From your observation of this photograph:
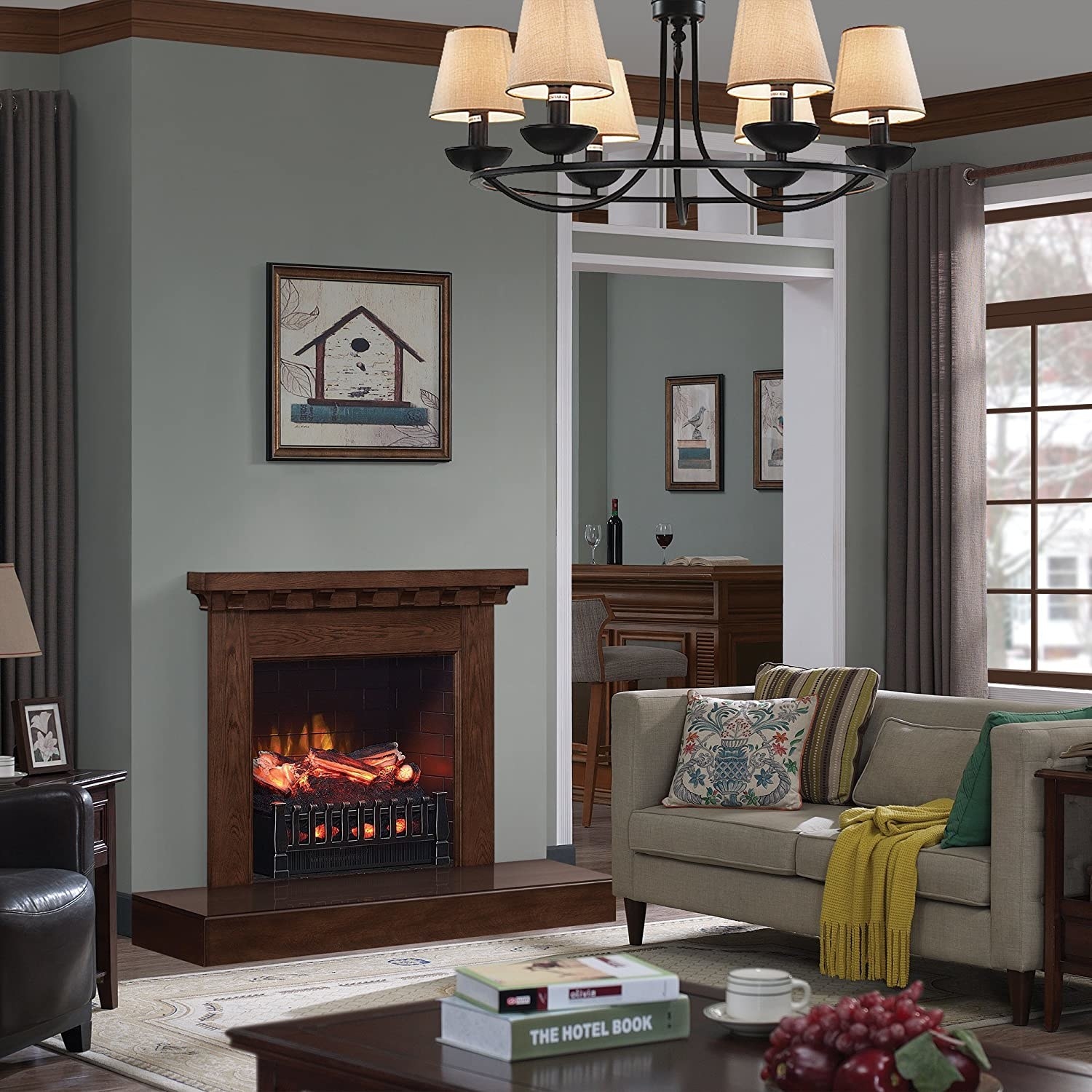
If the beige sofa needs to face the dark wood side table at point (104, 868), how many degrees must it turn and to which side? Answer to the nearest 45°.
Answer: approximately 45° to its right

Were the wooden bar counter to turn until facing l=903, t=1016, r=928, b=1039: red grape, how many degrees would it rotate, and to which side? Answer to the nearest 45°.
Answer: approximately 45° to its left

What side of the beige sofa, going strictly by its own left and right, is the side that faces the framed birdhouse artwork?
right

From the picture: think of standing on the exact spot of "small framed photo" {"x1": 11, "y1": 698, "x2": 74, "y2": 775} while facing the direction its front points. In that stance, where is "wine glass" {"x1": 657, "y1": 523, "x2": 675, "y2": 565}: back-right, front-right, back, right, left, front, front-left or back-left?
left

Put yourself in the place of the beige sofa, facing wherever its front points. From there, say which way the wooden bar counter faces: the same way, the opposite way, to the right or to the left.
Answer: the same way

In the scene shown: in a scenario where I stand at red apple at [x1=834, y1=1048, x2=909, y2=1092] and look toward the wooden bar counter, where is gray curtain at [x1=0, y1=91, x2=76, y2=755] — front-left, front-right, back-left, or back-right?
front-left

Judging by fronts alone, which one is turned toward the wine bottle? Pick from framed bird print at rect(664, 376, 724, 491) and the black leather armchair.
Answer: the framed bird print

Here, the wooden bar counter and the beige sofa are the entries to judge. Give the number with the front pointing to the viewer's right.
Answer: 0

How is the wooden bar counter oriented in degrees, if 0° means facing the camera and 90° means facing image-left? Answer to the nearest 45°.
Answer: approximately 45°

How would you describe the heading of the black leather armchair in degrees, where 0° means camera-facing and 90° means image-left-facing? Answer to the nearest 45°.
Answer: approximately 315°

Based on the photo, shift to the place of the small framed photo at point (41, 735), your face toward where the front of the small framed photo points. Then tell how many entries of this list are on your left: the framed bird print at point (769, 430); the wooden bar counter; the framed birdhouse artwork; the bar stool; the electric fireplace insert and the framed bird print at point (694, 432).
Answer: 6

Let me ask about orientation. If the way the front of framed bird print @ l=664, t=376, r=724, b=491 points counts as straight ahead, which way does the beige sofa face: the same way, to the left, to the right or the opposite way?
the same way

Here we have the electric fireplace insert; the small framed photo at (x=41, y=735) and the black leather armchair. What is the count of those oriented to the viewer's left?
0

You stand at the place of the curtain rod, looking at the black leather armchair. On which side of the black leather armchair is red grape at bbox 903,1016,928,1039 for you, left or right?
left

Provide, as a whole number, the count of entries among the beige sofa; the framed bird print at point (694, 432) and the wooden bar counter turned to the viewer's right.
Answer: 0

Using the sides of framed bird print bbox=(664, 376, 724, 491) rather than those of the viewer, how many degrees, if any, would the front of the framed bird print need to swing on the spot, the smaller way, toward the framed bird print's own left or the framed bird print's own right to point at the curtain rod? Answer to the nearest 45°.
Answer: approximately 90° to the framed bird print's own left
